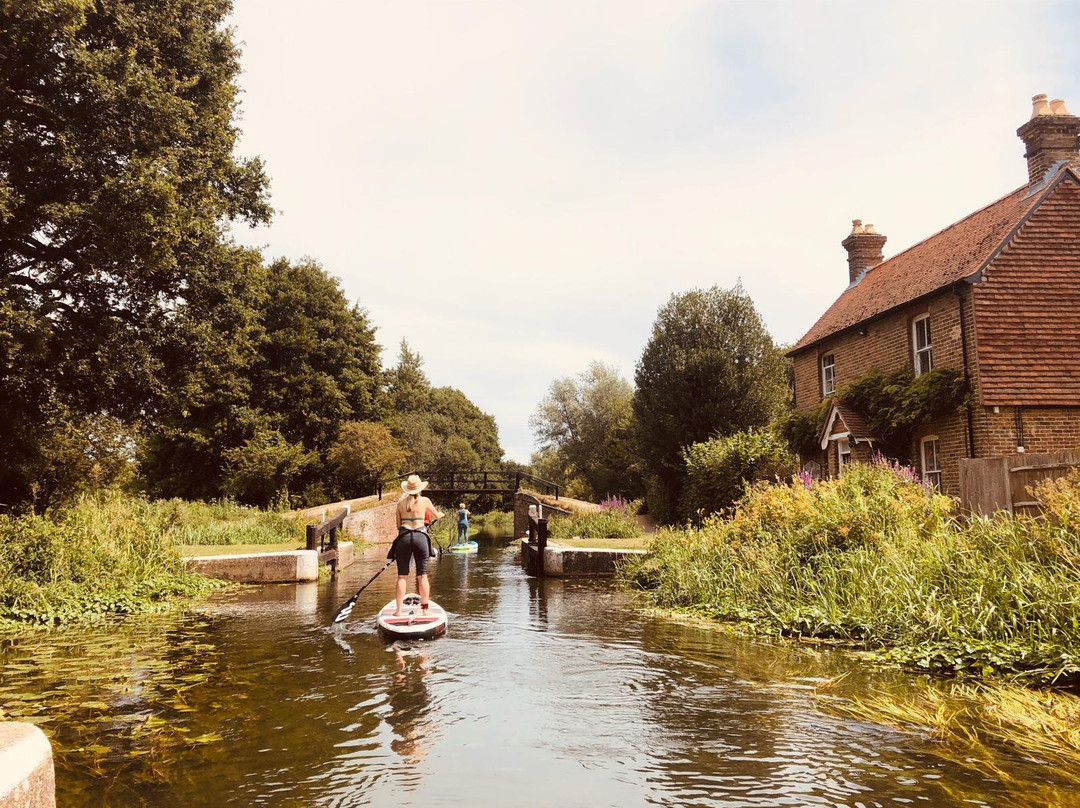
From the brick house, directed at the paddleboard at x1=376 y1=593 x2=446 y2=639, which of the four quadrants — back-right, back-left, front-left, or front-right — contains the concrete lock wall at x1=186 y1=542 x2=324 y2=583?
front-right

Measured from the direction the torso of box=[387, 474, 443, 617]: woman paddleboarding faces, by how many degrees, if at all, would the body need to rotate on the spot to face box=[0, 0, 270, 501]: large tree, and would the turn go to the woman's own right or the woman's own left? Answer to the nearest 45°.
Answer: approximately 45° to the woman's own left

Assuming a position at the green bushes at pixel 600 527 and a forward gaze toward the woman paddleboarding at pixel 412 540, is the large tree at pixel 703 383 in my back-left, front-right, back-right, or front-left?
back-left

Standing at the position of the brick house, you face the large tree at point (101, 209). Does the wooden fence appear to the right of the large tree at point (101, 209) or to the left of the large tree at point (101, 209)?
left

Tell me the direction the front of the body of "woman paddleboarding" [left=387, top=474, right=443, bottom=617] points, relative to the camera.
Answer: away from the camera

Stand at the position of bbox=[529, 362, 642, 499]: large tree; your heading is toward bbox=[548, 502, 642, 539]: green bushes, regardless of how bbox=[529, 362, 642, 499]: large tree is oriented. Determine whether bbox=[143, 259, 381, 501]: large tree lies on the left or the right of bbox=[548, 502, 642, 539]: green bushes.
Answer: right

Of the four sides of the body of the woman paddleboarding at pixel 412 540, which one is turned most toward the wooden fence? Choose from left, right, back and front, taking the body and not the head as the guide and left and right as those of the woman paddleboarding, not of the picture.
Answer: right

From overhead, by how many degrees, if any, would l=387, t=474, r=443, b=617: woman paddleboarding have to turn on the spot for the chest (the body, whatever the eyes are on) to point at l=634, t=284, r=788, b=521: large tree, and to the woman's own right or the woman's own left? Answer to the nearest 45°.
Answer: approximately 45° to the woman's own right

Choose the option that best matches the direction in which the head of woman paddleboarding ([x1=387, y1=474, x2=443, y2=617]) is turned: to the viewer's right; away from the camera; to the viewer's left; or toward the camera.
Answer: away from the camera
